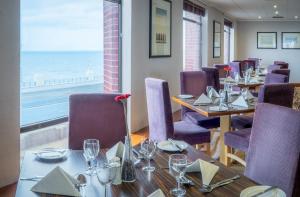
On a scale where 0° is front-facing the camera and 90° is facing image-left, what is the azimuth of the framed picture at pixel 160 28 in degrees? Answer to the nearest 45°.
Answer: approximately 315°

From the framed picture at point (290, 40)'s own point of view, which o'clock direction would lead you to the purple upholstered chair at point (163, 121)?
The purple upholstered chair is roughly at 12 o'clock from the framed picture.

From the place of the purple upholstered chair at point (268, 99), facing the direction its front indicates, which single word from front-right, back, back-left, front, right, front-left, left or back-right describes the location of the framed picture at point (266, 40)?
front-right

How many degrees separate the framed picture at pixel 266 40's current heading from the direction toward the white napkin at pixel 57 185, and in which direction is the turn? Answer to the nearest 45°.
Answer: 0° — it already faces it

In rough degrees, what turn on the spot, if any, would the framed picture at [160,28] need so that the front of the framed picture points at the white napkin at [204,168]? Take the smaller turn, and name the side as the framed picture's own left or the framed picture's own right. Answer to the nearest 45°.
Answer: approximately 45° to the framed picture's own right

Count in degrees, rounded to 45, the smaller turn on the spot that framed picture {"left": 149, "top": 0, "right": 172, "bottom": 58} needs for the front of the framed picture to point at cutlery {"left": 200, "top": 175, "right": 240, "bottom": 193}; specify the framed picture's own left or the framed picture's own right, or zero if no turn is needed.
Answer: approximately 45° to the framed picture's own right

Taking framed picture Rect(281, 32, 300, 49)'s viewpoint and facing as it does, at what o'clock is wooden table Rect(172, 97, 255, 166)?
The wooden table is roughly at 12 o'clock from the framed picture.
